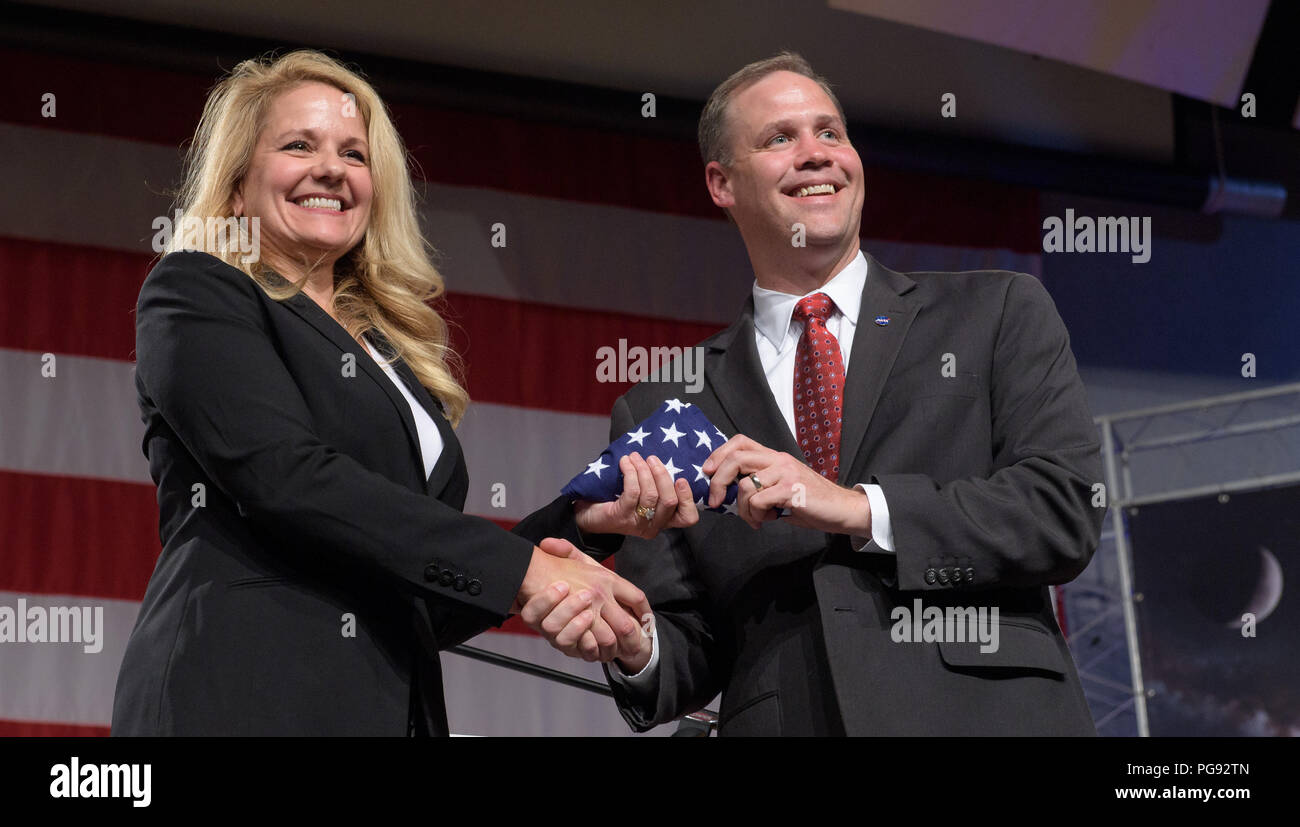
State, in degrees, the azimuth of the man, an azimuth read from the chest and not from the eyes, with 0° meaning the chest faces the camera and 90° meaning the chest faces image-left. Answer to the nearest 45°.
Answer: approximately 45°

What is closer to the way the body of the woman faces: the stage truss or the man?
the man

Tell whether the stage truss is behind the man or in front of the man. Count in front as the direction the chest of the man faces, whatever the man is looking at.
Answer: behind

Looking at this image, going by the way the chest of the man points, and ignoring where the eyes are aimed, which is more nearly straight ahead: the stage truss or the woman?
the woman

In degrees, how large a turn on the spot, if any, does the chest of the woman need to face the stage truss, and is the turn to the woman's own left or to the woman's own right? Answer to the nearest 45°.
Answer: approximately 90° to the woman's own left

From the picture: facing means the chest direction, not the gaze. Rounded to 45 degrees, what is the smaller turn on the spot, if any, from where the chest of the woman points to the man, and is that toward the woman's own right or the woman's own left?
approximately 45° to the woman's own left

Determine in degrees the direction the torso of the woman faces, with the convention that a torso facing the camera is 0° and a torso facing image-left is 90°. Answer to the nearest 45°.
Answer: approximately 315°
